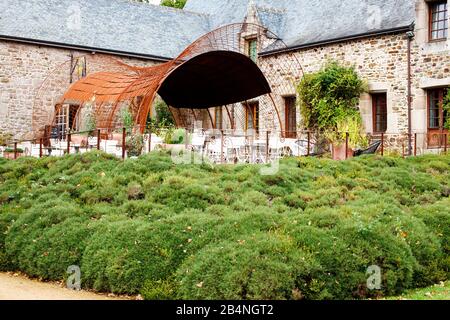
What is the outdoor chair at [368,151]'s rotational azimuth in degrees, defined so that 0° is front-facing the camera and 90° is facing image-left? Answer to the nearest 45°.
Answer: approximately 90°

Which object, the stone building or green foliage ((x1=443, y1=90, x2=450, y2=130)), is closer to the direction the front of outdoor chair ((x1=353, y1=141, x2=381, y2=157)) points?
the stone building

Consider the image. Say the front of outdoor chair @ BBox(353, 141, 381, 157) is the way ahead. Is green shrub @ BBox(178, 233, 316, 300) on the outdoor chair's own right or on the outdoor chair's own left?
on the outdoor chair's own left

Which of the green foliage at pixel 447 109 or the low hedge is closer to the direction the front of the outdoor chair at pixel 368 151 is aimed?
the low hedge

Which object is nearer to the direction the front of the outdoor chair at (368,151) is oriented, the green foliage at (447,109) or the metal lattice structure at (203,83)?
the metal lattice structure

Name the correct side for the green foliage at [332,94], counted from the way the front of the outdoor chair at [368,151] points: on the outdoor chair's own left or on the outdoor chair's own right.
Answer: on the outdoor chair's own right

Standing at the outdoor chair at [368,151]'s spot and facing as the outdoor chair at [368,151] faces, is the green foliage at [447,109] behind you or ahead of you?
behind
